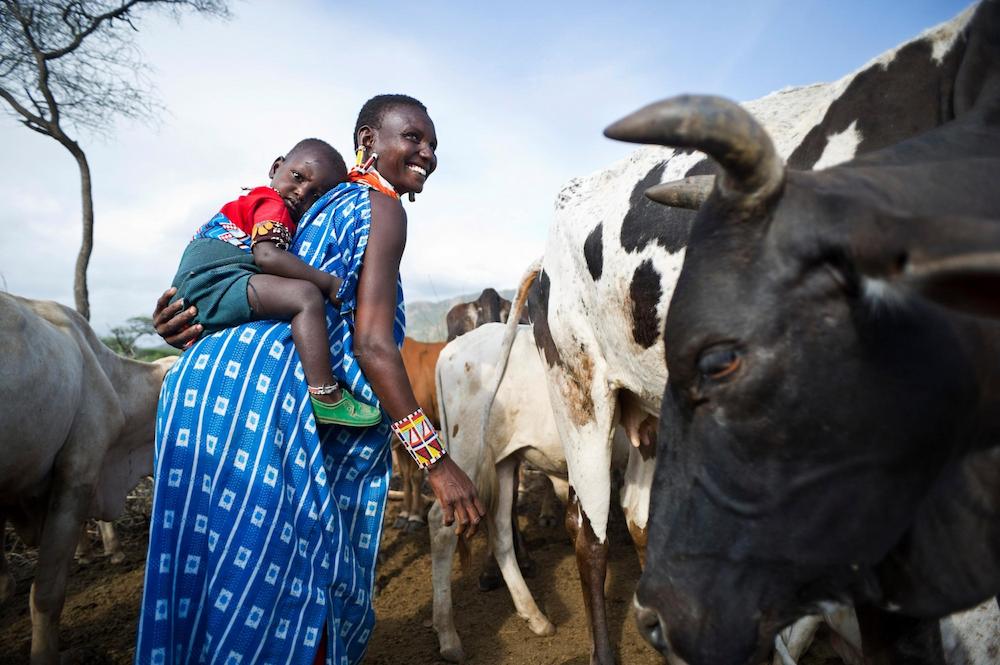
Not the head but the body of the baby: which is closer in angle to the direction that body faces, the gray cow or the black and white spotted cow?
the black and white spotted cow

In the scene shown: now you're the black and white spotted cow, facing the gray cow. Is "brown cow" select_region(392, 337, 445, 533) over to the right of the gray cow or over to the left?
right

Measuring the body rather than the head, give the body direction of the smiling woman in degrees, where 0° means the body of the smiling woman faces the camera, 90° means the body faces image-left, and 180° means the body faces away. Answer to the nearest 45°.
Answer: approximately 270°

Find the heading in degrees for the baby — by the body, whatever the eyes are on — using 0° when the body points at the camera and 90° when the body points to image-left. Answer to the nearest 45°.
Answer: approximately 270°

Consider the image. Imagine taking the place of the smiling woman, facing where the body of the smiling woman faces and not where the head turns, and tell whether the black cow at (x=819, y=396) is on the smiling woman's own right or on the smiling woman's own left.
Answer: on the smiling woman's own right
